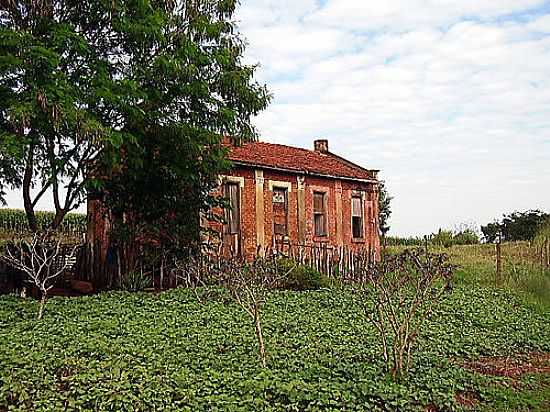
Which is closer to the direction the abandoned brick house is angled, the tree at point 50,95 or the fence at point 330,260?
the fence

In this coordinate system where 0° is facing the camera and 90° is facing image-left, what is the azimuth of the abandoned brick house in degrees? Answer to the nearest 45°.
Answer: approximately 315°

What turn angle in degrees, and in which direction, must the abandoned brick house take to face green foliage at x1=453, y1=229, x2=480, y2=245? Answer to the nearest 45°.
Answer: approximately 90° to its left

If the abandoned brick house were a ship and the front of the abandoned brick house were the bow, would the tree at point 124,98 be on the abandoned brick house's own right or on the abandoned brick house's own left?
on the abandoned brick house's own right

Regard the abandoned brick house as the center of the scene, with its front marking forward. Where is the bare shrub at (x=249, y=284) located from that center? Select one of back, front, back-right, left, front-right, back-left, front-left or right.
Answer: front-right

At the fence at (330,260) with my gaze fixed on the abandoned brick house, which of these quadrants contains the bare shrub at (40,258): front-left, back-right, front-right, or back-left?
back-left

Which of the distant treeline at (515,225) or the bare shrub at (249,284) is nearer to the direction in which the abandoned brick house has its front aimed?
the bare shrub

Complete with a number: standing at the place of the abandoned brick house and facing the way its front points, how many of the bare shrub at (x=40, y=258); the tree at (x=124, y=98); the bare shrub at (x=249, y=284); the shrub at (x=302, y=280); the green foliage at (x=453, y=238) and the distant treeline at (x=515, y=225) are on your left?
2

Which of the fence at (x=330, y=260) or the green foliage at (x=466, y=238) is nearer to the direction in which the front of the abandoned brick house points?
the fence

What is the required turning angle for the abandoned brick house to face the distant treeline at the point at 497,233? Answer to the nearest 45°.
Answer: approximately 90° to its left

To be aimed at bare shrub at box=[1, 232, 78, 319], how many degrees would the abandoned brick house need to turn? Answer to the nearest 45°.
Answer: approximately 90° to its right

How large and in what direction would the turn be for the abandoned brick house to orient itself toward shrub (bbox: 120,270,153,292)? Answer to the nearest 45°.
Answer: approximately 90° to its right

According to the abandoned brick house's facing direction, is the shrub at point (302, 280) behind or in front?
in front

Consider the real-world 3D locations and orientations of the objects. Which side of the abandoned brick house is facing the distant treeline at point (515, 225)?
left
